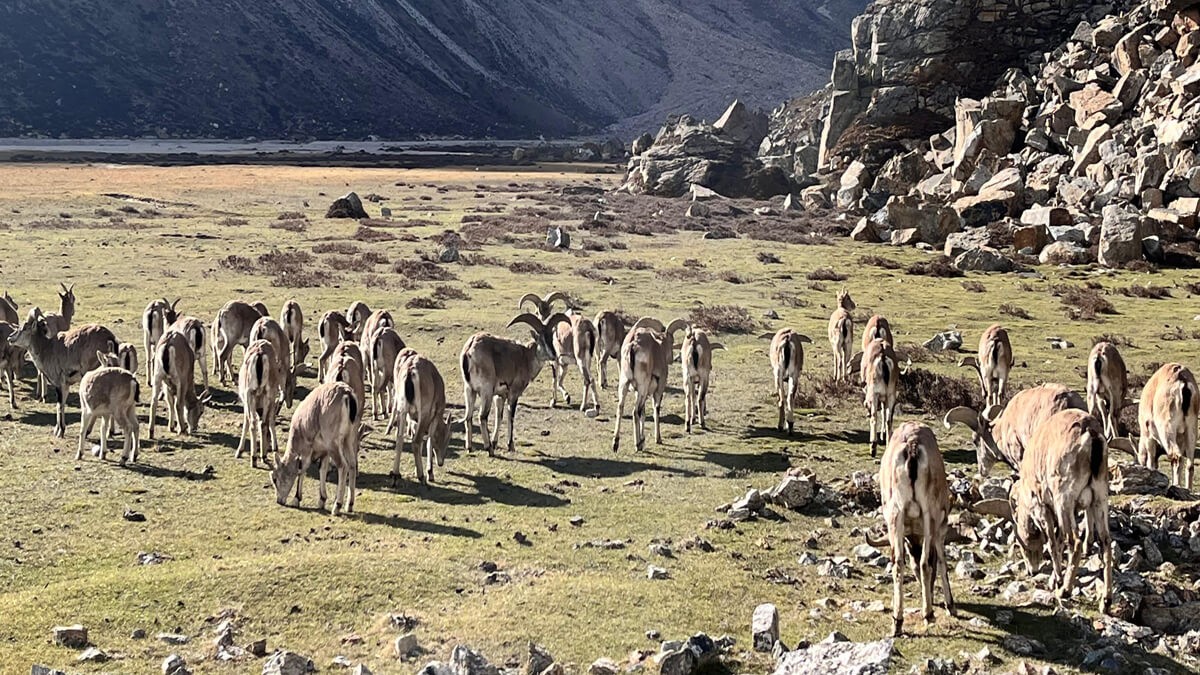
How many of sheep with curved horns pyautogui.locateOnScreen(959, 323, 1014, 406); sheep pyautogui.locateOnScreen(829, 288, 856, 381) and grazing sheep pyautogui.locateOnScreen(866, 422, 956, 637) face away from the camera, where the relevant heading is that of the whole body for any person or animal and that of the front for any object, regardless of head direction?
3

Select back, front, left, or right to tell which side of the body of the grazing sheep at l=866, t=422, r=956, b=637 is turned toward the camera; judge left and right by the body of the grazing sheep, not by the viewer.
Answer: back

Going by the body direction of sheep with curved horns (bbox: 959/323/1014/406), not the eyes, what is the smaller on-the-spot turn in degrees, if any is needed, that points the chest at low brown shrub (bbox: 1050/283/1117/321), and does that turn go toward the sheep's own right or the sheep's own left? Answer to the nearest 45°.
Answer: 0° — it already faces it

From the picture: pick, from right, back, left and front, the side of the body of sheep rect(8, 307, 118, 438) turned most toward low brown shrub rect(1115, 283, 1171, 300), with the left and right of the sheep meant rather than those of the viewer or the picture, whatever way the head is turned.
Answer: back

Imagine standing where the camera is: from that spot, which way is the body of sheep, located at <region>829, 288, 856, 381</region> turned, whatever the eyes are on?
away from the camera

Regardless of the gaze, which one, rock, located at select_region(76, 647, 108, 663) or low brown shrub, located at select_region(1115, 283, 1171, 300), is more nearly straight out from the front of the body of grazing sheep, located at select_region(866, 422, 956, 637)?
the low brown shrub

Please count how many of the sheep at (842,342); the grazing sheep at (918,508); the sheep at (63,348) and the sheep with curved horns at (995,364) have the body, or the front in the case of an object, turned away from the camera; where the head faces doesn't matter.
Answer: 3

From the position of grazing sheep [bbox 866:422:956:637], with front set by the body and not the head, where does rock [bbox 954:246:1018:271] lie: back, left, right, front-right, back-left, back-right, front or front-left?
front

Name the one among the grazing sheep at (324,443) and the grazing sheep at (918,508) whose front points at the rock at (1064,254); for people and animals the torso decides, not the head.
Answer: the grazing sheep at (918,508)

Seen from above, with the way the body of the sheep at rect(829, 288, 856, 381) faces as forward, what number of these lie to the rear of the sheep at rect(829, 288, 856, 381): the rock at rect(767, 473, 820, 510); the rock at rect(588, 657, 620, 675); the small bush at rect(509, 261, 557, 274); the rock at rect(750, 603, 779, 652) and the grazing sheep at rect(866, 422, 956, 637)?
4

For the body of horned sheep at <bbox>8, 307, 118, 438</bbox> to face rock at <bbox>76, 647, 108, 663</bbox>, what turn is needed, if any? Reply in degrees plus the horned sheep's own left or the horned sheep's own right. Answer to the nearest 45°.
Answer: approximately 90° to the horned sheep's own left

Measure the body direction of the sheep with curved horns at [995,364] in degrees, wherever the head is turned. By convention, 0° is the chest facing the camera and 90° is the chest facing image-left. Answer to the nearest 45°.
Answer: approximately 180°

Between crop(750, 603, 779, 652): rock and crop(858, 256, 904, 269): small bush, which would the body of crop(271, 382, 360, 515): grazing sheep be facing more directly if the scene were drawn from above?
the small bush

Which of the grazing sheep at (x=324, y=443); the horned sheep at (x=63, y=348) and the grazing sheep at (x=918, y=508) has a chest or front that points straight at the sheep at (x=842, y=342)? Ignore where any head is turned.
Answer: the grazing sheep at (x=918, y=508)

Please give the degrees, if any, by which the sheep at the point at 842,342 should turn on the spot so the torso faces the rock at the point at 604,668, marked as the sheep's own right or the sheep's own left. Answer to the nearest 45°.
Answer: approximately 180°

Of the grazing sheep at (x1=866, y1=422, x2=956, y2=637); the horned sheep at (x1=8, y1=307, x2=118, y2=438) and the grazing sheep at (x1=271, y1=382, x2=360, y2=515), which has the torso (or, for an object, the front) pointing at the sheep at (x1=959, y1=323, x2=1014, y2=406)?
the grazing sheep at (x1=866, y1=422, x2=956, y2=637)

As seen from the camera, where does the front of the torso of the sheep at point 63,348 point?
to the viewer's left

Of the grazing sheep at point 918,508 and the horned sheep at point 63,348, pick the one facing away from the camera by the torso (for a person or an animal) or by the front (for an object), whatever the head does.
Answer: the grazing sheep at point 918,508

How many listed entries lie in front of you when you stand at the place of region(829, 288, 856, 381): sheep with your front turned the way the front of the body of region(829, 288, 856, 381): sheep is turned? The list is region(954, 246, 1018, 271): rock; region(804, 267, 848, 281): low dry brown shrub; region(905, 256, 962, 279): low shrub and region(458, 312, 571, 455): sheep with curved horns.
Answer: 3

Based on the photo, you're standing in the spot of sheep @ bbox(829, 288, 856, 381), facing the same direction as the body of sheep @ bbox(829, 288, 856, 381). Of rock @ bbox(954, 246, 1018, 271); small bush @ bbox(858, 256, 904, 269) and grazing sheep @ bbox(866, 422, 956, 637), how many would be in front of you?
2

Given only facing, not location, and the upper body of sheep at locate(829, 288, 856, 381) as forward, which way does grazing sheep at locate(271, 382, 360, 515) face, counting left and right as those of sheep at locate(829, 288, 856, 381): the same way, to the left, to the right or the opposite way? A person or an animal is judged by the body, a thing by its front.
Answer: to the left
